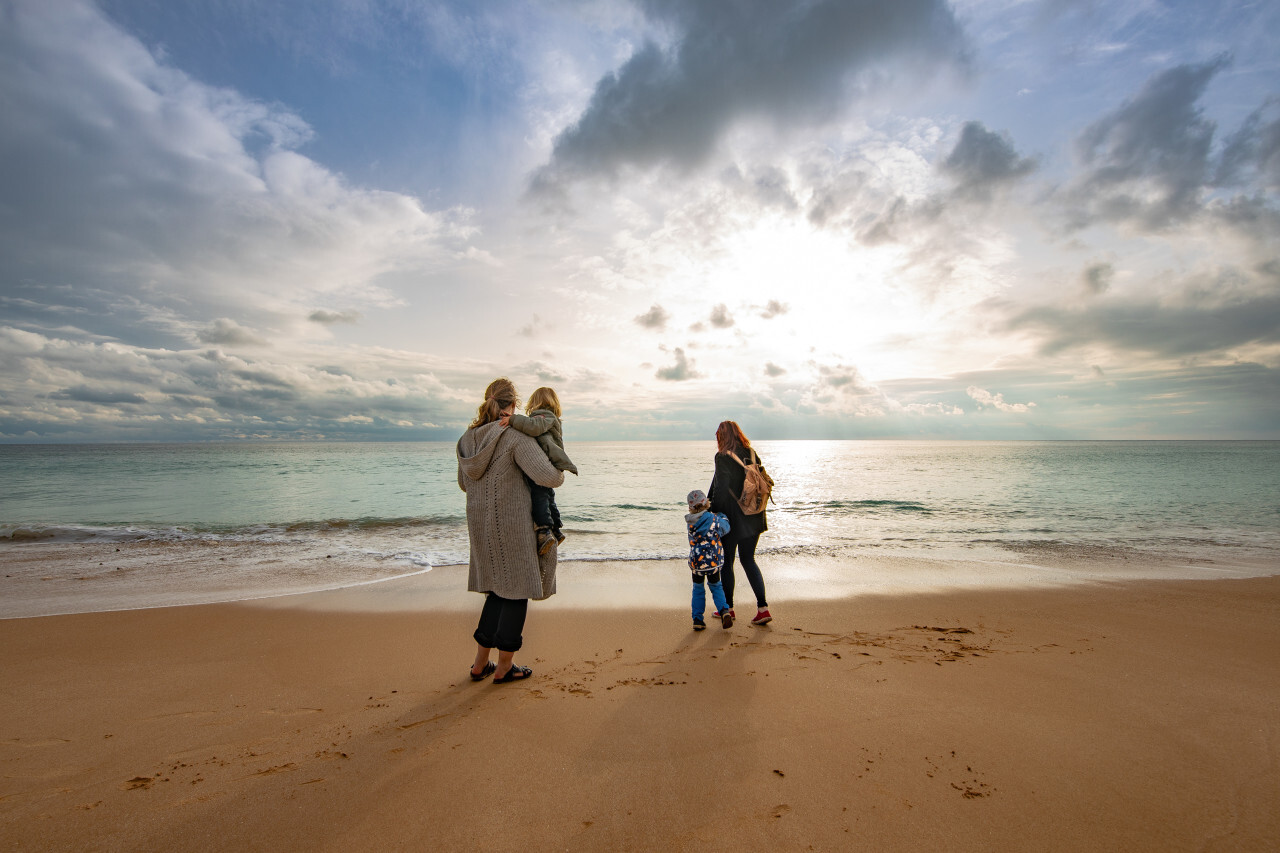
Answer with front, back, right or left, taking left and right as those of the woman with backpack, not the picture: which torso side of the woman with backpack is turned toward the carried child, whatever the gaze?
left

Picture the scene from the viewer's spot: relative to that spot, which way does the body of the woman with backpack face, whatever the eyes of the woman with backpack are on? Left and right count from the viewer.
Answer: facing away from the viewer and to the left of the viewer

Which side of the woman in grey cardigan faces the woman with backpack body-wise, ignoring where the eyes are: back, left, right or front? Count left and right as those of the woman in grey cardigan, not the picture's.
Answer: front

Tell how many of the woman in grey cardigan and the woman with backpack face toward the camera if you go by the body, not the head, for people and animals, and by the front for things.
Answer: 0

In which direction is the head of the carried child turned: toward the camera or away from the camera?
away from the camera

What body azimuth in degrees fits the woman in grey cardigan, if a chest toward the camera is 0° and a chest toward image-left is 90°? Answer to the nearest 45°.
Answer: approximately 225°

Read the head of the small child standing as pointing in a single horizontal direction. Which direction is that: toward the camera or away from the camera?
away from the camera
